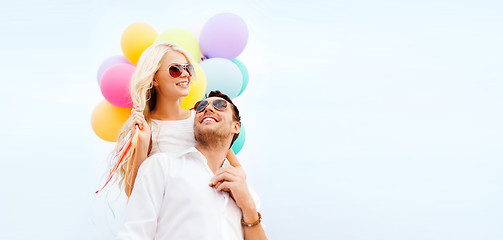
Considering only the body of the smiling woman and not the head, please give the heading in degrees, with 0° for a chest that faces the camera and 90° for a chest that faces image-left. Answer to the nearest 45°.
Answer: approximately 315°
